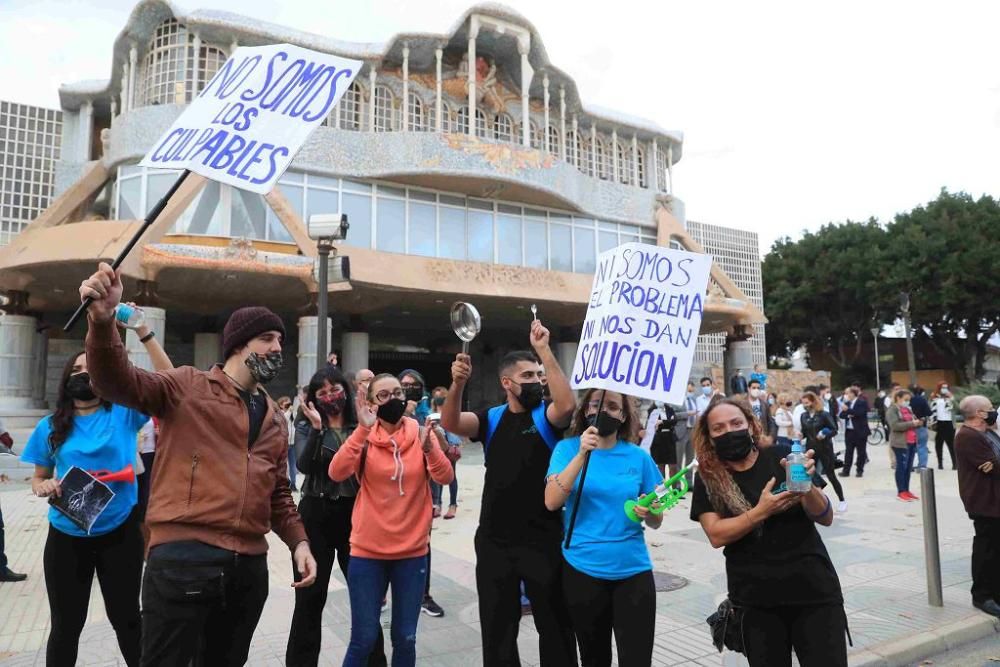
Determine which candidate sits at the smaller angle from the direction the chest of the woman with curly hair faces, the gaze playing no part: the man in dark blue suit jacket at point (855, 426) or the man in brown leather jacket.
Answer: the man in brown leather jacket

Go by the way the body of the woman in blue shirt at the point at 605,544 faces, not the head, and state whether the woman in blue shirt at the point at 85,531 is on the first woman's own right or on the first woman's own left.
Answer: on the first woman's own right

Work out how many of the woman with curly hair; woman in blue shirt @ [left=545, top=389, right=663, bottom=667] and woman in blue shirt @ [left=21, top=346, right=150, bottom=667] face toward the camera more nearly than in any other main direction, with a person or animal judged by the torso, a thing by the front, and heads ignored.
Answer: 3

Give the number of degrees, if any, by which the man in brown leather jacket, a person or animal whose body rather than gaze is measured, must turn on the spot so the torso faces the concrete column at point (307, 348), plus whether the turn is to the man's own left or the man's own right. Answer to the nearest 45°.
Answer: approximately 135° to the man's own left

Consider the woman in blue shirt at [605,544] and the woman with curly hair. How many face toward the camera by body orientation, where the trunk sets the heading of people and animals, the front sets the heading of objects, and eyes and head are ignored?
2

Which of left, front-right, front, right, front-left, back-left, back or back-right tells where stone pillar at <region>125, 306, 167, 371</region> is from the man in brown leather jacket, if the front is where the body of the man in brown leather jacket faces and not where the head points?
back-left

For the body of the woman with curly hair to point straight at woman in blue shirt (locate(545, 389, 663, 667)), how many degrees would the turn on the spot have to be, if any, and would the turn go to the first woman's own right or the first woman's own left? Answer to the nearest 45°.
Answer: approximately 90° to the first woman's own right

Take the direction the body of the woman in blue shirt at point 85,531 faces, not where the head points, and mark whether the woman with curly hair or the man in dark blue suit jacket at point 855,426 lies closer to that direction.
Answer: the woman with curly hair

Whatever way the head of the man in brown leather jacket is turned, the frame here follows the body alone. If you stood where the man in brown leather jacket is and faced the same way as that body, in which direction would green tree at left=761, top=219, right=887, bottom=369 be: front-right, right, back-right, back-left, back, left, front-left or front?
left

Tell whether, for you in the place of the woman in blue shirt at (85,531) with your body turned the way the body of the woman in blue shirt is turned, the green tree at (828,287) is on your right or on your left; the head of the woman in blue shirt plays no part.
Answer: on your left
